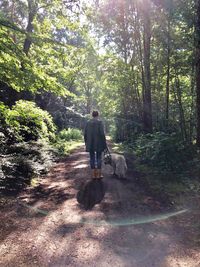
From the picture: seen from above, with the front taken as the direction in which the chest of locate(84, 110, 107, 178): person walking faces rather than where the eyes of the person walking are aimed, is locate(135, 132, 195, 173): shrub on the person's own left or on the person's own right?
on the person's own right

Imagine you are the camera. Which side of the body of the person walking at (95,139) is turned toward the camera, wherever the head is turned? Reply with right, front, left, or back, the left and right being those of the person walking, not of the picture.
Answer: back
